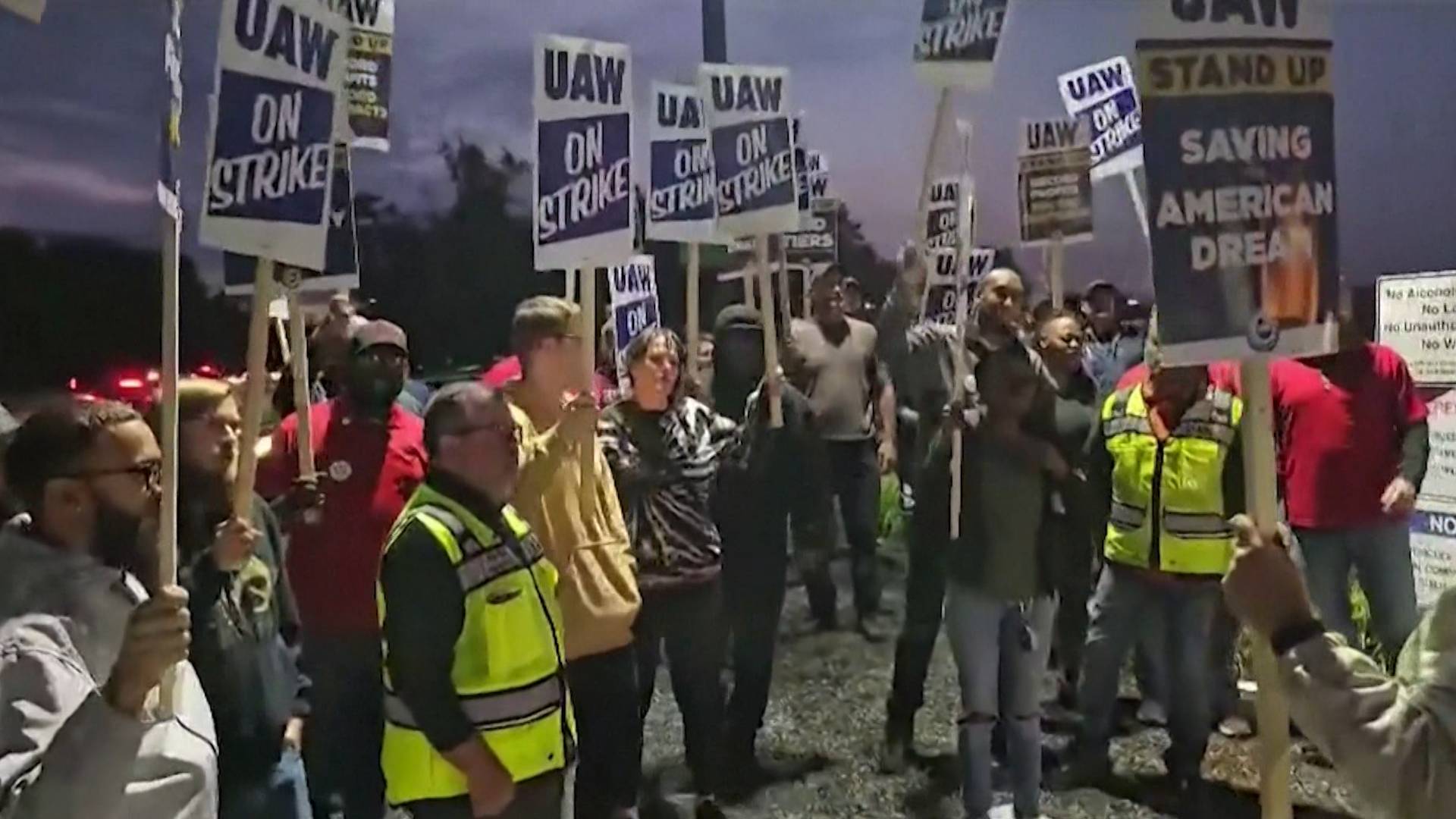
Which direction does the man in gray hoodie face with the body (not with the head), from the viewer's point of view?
to the viewer's right

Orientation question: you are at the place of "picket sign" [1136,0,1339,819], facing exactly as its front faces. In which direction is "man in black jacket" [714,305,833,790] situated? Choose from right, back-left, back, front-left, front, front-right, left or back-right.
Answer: back-right

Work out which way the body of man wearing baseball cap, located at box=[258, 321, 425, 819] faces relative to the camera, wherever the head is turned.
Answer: toward the camera

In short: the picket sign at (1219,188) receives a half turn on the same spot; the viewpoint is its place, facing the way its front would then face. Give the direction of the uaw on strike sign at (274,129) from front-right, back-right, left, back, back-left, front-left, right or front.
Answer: left

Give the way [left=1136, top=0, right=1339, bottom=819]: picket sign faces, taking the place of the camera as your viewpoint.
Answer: facing the viewer

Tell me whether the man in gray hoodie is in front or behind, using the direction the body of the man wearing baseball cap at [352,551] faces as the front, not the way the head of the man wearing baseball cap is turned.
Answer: in front

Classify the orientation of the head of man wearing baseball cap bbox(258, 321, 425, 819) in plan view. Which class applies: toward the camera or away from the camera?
toward the camera

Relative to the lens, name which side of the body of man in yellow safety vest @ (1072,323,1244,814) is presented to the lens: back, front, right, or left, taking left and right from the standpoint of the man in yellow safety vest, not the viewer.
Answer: front

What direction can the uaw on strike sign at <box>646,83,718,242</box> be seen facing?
toward the camera

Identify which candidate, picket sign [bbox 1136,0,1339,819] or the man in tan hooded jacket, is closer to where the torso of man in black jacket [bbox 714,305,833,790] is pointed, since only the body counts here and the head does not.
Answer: the picket sign

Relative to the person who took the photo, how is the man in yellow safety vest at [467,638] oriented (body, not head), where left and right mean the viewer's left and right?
facing the viewer and to the right of the viewer
